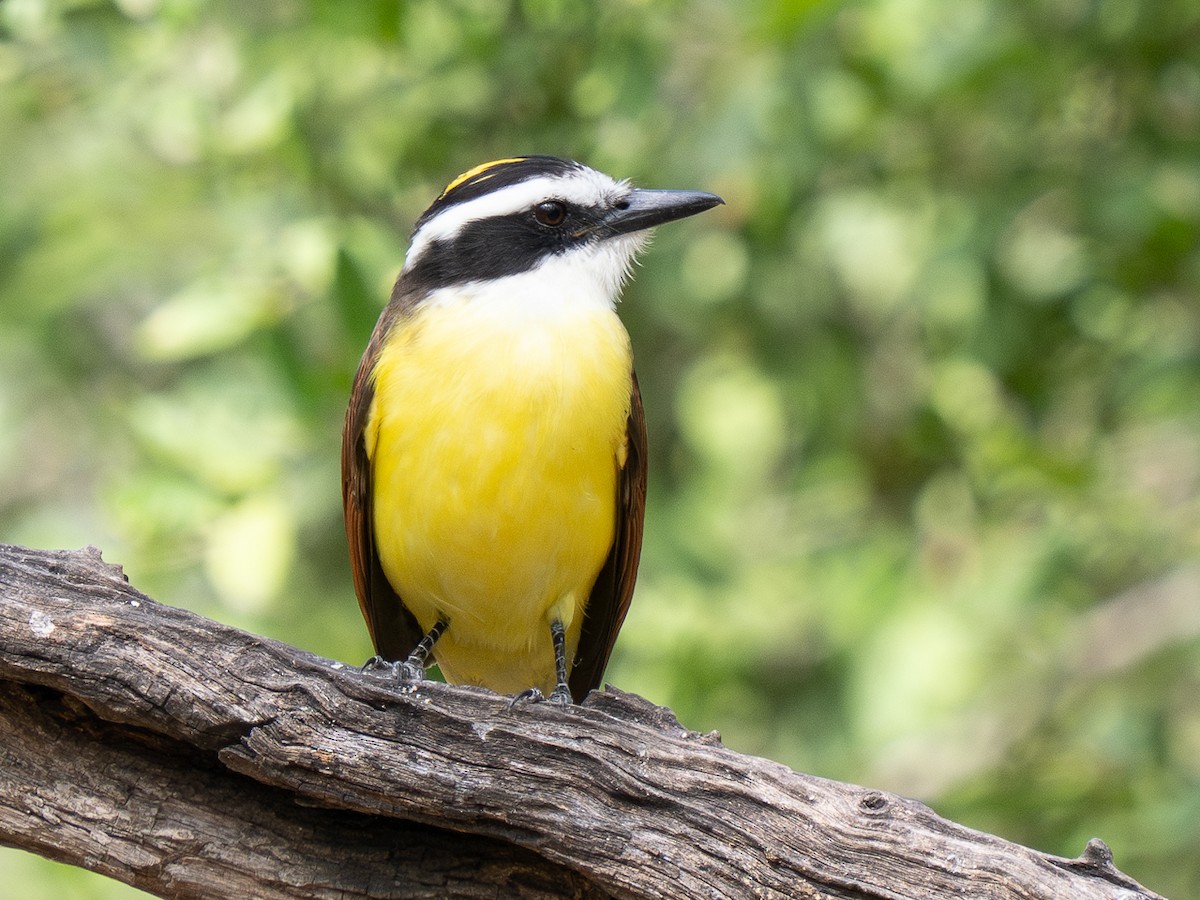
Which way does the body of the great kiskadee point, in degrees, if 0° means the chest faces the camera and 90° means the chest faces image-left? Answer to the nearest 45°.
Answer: approximately 0°
